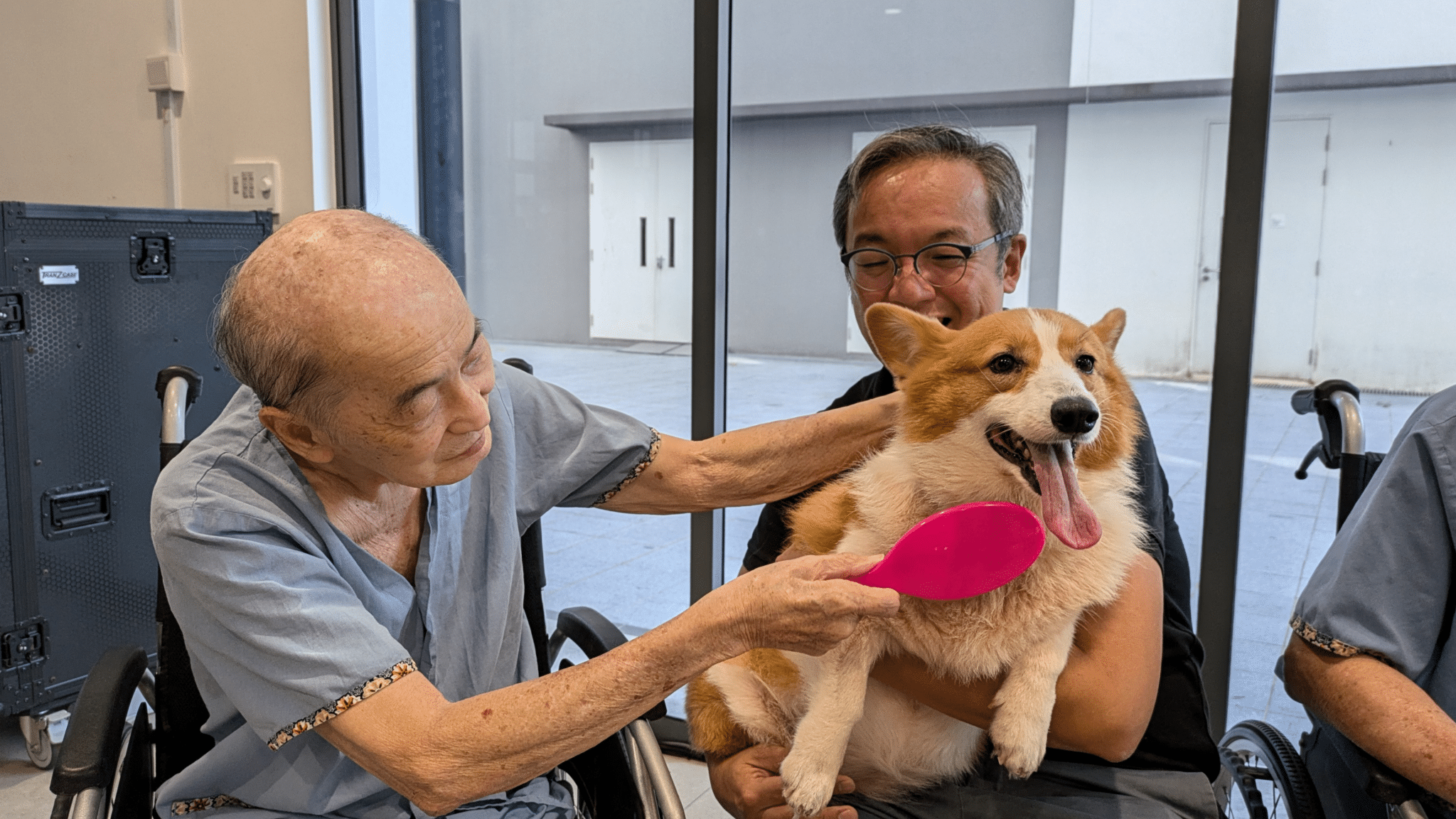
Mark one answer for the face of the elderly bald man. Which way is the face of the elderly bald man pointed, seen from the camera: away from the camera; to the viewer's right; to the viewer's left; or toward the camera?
to the viewer's right

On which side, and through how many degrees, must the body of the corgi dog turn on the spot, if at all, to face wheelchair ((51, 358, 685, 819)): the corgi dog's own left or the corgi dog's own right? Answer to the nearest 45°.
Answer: approximately 135° to the corgi dog's own right

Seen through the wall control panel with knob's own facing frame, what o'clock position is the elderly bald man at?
The elderly bald man is roughly at 12 o'clock from the wall control panel with knob.

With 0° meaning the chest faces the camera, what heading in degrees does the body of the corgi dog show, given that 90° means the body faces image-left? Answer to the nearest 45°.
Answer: approximately 315°

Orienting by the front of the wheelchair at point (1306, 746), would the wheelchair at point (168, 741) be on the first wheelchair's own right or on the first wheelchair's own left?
on the first wheelchair's own right
